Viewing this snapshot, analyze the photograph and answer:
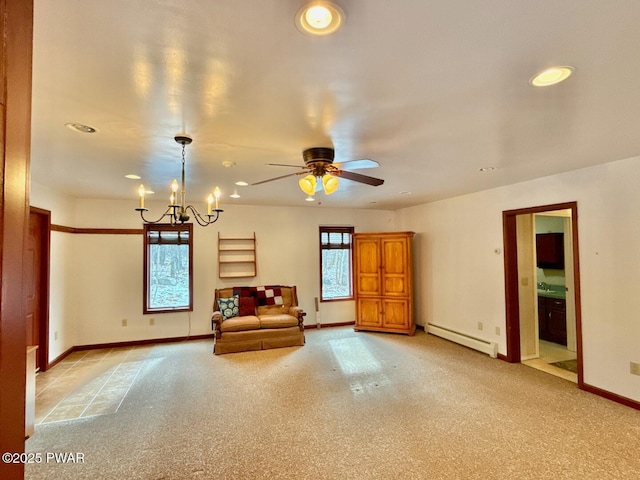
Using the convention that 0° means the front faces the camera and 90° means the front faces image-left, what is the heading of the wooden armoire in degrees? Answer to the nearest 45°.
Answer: approximately 0°

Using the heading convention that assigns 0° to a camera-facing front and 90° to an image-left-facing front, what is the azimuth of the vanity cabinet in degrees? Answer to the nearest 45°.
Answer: approximately 45°

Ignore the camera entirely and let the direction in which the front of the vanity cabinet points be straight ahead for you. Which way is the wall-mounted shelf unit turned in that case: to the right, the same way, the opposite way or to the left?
to the left

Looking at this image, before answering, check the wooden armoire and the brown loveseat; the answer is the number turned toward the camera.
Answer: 2

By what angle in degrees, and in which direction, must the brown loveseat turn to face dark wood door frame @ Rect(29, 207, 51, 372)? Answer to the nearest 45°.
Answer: approximately 90° to its right

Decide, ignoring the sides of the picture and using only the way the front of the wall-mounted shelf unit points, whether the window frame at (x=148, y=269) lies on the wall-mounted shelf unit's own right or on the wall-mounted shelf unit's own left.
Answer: on the wall-mounted shelf unit's own right

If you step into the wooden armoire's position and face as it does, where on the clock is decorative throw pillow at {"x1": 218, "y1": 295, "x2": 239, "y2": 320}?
The decorative throw pillow is roughly at 2 o'clock from the wooden armoire.

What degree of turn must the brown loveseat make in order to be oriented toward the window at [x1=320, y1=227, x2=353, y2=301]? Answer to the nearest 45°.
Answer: approximately 135° to its left
